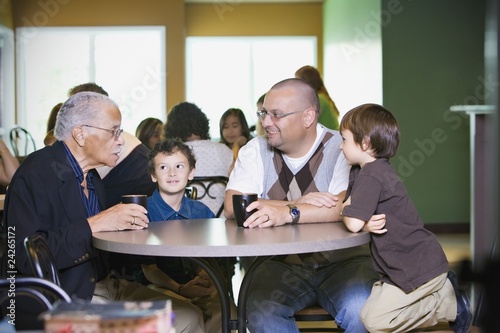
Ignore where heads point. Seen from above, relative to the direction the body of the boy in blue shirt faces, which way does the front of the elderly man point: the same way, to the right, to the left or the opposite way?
to the left

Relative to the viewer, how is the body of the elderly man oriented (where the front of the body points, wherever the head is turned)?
to the viewer's right

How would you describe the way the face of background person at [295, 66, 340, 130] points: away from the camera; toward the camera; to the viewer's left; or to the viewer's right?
away from the camera

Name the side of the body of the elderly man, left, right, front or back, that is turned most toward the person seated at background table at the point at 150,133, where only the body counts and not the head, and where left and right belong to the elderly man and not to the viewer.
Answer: left

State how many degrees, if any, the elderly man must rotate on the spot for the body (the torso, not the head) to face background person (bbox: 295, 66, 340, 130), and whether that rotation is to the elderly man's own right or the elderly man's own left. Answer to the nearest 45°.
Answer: approximately 45° to the elderly man's own left

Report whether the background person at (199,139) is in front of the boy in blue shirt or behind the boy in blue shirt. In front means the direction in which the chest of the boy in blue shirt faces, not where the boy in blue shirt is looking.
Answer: behind

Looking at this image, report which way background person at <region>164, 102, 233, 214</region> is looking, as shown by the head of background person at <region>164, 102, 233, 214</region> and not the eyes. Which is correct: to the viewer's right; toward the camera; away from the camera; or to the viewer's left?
away from the camera

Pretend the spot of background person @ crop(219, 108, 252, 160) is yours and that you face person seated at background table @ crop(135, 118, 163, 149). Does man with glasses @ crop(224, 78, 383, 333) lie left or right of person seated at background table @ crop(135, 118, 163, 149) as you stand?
left

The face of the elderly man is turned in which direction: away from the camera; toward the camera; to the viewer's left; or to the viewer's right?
to the viewer's right

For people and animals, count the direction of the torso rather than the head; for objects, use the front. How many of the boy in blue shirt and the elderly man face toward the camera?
1

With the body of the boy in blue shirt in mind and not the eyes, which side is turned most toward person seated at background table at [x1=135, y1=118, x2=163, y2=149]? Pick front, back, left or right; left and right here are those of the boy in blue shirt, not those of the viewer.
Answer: back

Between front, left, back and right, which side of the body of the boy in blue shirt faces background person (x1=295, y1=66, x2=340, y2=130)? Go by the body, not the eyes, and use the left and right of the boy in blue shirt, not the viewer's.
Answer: back

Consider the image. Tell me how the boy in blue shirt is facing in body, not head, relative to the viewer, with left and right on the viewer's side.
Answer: facing the viewer
